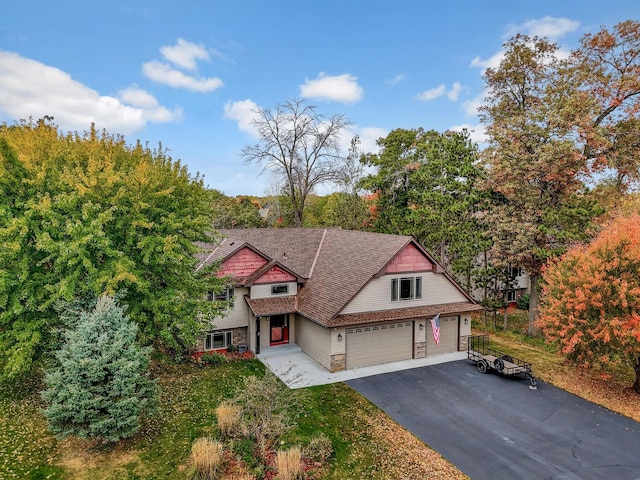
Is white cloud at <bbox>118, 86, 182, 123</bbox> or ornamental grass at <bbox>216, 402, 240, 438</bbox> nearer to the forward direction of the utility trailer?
the ornamental grass

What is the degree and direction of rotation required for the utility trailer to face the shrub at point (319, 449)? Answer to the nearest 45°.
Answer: approximately 90° to its right

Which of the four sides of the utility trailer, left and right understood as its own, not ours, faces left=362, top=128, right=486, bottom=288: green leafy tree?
back

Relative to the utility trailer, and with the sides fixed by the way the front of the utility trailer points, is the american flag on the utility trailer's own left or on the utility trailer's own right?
on the utility trailer's own right

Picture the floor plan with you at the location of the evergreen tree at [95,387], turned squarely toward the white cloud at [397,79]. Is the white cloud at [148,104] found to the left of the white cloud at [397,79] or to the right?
left

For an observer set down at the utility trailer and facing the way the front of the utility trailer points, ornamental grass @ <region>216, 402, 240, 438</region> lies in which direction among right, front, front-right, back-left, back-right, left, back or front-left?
right

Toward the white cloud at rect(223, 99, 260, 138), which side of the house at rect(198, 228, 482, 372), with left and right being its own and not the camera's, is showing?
back

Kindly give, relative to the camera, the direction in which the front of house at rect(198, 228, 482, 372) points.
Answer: facing the viewer and to the right of the viewer

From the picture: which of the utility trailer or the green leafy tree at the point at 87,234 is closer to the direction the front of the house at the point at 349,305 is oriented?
the utility trailer

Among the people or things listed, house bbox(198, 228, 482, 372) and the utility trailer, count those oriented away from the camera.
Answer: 0

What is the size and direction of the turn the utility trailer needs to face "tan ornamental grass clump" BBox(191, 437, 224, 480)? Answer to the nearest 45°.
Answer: approximately 90° to its right
